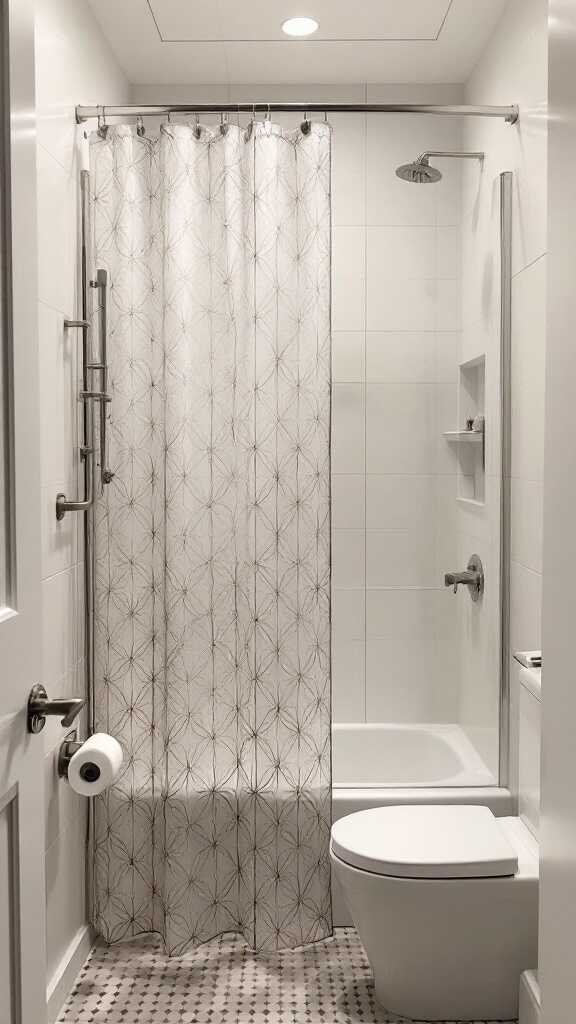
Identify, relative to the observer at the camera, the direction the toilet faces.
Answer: facing to the left of the viewer

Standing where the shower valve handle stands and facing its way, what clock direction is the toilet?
The toilet is roughly at 9 o'clock from the shower valve handle.

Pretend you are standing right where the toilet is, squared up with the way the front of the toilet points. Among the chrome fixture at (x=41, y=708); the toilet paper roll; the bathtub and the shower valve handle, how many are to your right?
2

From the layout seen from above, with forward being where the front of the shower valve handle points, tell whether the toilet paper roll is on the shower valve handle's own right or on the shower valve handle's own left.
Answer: on the shower valve handle's own left

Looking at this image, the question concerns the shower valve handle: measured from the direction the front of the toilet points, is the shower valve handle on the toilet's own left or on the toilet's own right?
on the toilet's own right

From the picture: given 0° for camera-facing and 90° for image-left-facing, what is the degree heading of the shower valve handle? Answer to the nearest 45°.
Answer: approximately 90°

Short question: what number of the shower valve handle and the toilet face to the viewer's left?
2
